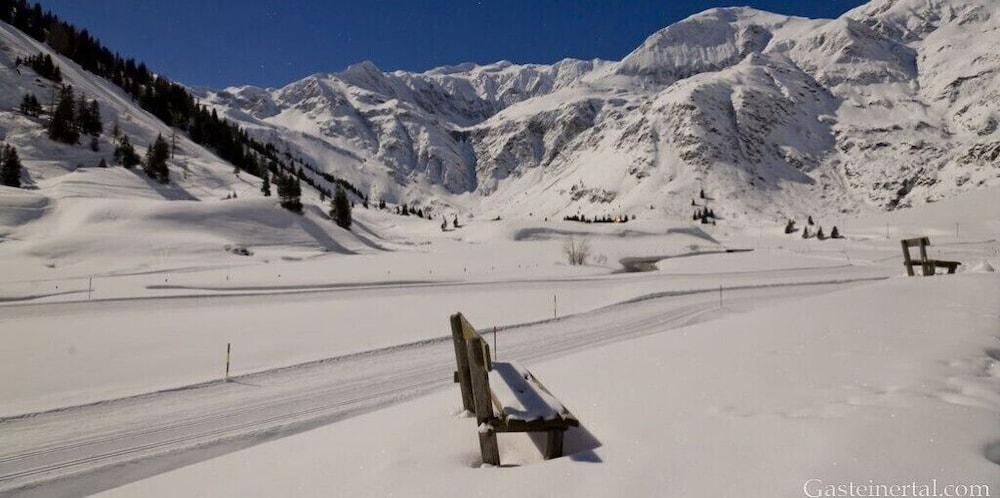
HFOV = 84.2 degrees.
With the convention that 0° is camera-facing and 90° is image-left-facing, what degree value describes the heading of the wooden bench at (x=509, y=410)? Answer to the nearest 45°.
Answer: approximately 270°
